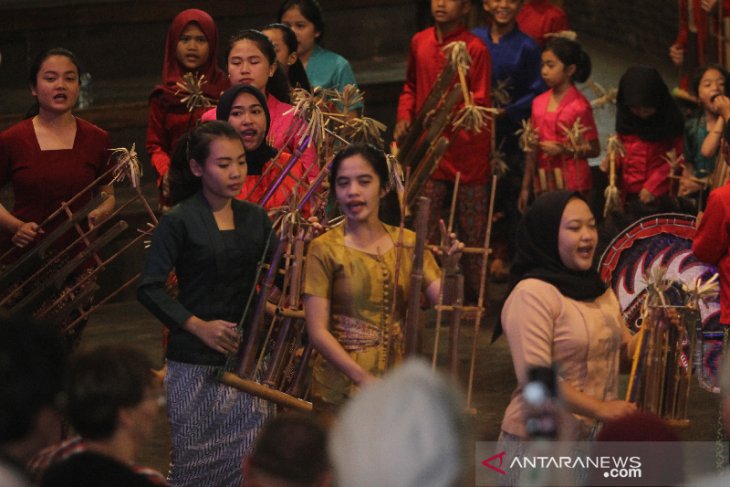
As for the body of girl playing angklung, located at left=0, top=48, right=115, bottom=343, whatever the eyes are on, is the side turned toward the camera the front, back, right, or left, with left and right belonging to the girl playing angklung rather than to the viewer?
front

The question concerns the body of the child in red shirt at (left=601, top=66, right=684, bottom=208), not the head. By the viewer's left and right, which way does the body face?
facing the viewer

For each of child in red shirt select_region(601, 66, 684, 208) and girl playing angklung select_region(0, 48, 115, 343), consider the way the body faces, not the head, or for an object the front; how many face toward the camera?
2

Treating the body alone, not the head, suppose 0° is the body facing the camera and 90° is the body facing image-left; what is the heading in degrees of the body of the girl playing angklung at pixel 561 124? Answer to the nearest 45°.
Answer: approximately 45°

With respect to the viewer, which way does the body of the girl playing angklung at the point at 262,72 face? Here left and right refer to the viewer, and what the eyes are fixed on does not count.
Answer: facing the viewer and to the left of the viewer

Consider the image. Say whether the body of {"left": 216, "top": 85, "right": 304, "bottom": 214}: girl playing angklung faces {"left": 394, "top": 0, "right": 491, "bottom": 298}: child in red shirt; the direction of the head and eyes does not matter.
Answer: no

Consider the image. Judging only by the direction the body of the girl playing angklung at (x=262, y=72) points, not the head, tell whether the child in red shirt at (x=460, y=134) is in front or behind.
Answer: behind

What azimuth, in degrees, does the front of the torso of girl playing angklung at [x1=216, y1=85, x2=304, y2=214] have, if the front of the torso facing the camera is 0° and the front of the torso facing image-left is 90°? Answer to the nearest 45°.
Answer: approximately 0°

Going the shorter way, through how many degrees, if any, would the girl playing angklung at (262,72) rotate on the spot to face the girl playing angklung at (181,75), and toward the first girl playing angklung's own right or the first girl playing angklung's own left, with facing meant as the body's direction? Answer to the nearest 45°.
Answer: approximately 90° to the first girl playing angklung's own right
